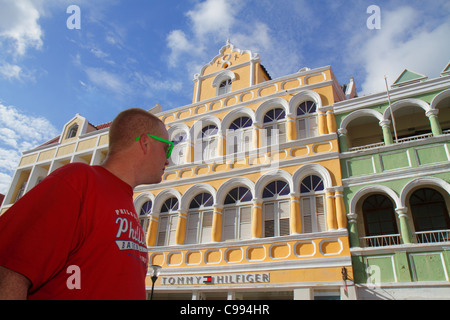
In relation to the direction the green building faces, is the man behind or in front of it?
in front

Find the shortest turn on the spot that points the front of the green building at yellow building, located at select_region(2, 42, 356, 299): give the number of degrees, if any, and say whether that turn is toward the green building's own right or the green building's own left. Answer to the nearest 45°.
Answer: approximately 45° to the green building's own right

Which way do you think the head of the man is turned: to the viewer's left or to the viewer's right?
to the viewer's right

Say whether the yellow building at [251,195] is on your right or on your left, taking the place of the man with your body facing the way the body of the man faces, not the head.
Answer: on your left

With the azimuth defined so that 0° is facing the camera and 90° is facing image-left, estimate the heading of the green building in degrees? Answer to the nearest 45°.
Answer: approximately 45°
